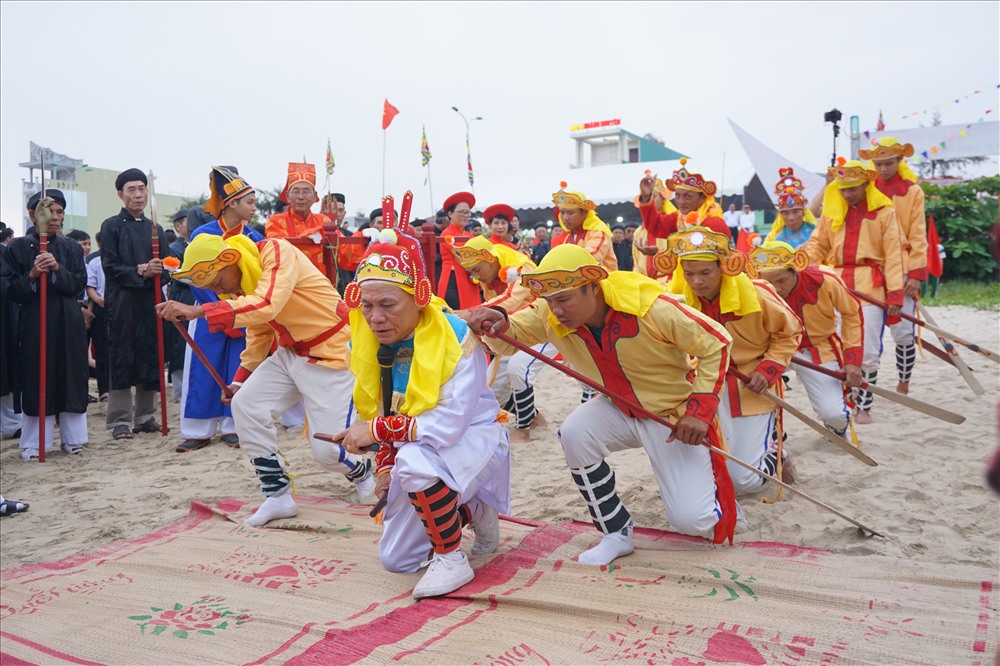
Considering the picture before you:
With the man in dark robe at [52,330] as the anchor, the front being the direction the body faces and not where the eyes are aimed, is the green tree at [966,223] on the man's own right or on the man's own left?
on the man's own left

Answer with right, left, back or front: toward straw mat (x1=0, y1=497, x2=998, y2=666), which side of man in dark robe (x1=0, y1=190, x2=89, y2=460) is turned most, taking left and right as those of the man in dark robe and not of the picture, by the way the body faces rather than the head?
front

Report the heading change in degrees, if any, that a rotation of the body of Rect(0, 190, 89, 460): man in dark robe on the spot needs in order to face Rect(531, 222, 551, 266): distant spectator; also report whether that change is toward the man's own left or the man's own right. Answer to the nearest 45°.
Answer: approximately 135° to the man's own left

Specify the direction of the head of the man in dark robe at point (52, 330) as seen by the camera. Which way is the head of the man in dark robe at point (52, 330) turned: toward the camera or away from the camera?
toward the camera

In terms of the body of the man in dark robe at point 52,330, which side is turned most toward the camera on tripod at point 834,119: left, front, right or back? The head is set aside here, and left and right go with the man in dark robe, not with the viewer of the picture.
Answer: left

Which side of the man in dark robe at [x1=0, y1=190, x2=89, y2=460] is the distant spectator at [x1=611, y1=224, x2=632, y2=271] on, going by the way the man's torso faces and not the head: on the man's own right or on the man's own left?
on the man's own left

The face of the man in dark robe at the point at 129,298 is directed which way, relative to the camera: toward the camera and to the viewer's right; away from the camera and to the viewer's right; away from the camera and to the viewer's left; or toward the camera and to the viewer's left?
toward the camera and to the viewer's right

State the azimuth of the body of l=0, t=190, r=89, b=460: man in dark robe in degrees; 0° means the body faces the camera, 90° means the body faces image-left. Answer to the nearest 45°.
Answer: approximately 0°
